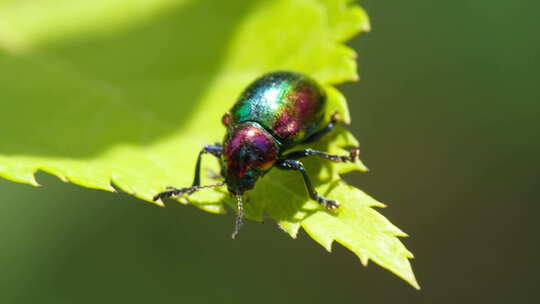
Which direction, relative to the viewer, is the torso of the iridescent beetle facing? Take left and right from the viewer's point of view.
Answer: facing the viewer and to the left of the viewer
